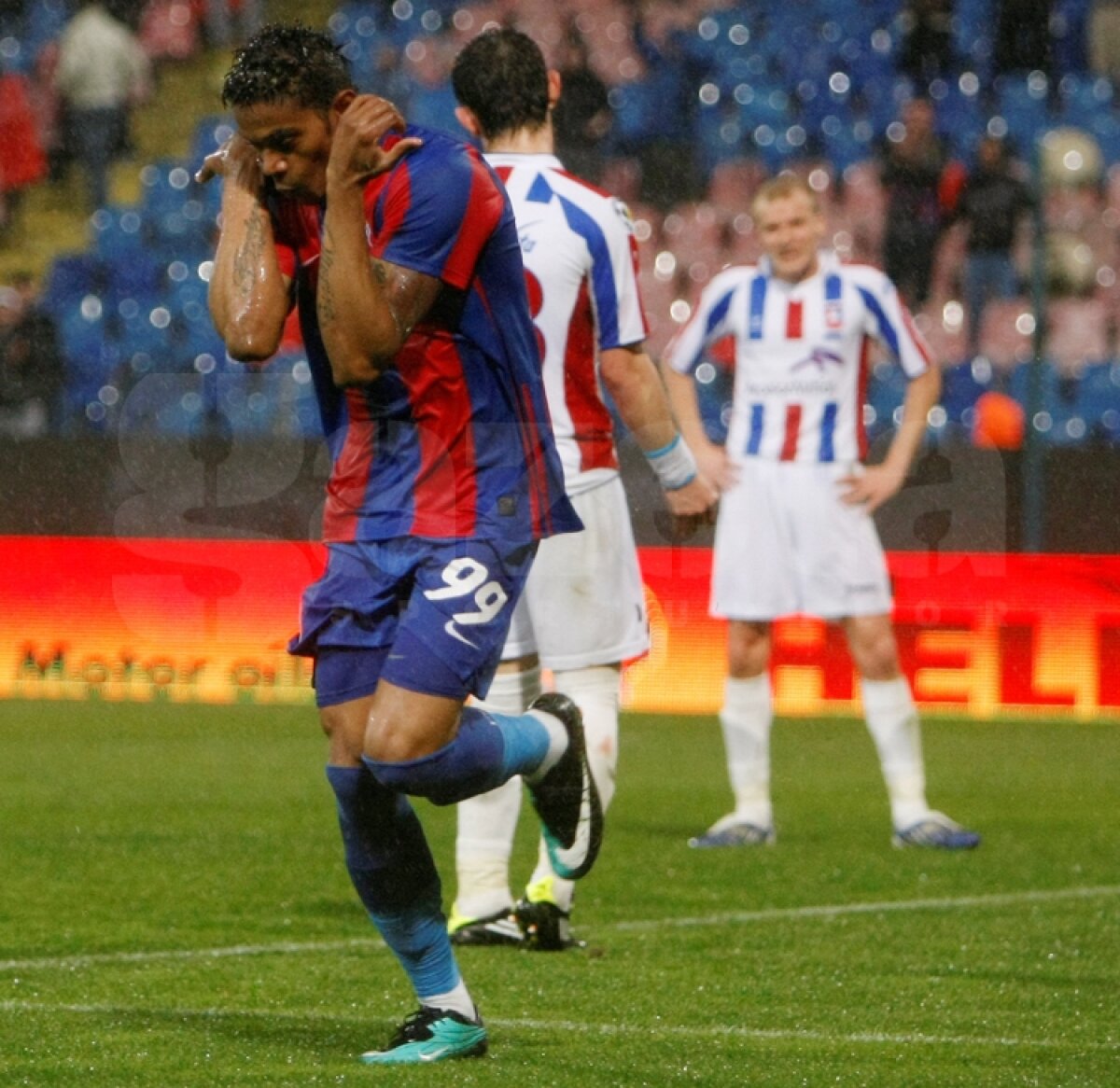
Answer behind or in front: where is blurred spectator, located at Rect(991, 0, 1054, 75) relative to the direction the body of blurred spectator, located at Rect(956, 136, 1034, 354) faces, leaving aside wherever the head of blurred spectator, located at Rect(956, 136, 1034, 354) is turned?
behind

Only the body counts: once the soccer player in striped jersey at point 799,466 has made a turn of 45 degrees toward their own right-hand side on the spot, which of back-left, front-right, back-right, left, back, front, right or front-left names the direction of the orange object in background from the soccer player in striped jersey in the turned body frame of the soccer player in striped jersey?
back-right

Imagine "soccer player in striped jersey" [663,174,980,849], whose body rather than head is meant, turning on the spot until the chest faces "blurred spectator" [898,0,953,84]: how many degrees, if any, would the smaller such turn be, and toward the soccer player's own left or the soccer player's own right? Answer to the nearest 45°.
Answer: approximately 180°

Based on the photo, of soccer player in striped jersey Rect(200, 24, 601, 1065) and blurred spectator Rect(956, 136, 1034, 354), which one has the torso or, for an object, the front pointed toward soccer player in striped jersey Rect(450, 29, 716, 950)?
the blurred spectator

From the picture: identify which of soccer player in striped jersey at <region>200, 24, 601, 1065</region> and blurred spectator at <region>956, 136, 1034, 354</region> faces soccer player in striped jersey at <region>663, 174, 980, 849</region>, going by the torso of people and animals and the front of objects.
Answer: the blurred spectator

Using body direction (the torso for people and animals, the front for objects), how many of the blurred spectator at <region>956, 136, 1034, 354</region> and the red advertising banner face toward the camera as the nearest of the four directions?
2

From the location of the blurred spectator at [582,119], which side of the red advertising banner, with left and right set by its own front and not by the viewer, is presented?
back

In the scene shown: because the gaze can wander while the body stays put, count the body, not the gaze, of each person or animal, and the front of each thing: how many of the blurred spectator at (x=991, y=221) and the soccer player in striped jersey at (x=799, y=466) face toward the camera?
2

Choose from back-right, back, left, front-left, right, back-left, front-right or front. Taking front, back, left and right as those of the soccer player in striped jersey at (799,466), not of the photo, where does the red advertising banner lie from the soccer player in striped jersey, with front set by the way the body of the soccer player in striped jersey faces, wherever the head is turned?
back

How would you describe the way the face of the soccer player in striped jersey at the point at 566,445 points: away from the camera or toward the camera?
away from the camera

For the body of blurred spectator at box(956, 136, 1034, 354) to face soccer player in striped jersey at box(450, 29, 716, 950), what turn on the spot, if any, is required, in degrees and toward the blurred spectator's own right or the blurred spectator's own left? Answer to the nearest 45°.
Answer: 0° — they already face them

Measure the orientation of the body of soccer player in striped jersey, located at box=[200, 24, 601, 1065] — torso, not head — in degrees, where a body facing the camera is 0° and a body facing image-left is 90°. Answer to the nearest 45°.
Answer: approximately 45°
